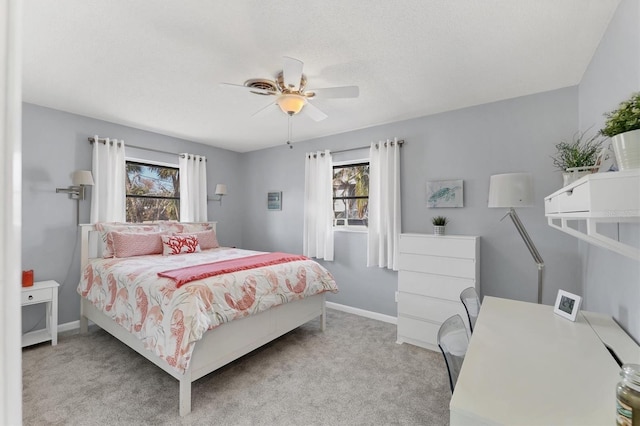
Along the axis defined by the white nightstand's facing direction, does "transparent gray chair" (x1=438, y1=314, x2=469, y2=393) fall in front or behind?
in front

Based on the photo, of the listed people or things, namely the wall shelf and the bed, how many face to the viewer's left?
1

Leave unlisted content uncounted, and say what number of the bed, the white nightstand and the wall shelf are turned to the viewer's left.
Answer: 1

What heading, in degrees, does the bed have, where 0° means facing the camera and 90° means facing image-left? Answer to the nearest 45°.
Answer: approximately 315°

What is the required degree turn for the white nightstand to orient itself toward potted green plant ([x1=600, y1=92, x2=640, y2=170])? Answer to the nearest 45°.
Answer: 0° — it already faces it

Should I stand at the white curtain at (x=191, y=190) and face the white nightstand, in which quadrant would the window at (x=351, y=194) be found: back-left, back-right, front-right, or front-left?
back-left

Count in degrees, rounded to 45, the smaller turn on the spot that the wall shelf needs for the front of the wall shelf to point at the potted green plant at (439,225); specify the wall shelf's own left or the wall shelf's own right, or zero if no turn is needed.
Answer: approximately 45° to the wall shelf's own right

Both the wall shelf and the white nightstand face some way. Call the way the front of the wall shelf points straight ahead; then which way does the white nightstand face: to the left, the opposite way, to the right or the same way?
the opposite way

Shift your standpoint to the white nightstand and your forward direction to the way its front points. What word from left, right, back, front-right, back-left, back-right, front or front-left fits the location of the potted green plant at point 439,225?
front-left

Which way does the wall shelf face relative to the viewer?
to the viewer's left

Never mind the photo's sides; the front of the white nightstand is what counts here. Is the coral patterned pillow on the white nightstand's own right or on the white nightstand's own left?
on the white nightstand's own left
